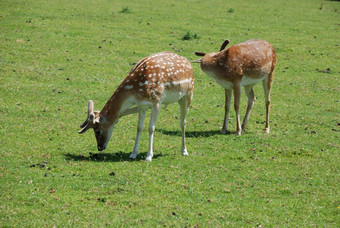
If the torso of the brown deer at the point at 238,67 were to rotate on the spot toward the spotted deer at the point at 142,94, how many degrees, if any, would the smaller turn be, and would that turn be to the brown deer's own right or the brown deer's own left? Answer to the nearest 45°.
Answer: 0° — it already faces it

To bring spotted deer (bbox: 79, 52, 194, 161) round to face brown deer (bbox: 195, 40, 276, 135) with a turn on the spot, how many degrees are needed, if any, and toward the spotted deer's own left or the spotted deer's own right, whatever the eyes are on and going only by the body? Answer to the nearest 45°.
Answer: approximately 180°

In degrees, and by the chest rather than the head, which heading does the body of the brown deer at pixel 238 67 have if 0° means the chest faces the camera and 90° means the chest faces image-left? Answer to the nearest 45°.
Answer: approximately 45°
